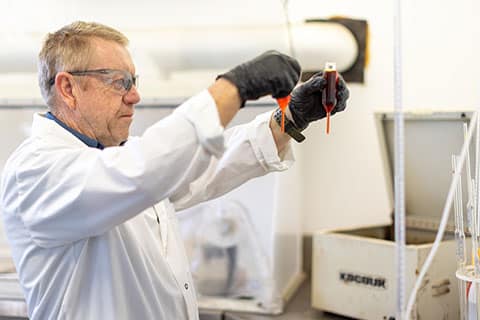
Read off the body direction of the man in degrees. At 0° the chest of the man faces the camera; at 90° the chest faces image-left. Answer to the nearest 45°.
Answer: approximately 270°

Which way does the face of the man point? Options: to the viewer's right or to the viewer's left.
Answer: to the viewer's right
